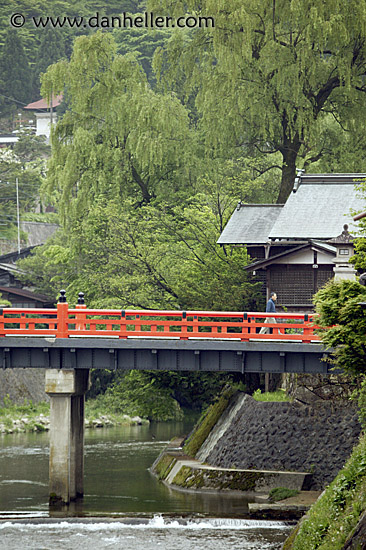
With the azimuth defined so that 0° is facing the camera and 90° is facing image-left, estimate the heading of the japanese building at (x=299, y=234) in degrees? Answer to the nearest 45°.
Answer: approximately 0°

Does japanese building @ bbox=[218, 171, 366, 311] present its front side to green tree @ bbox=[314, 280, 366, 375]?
yes
